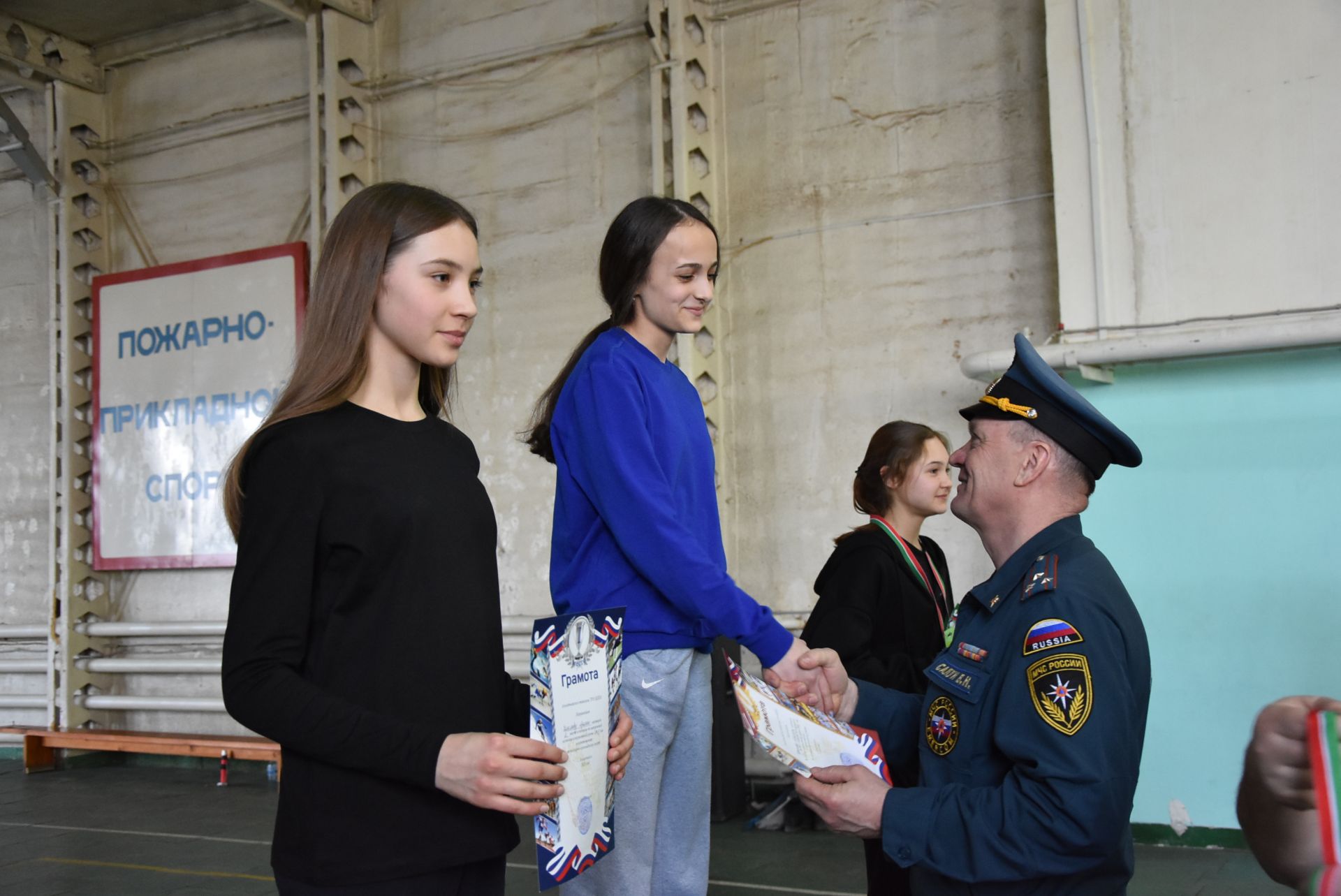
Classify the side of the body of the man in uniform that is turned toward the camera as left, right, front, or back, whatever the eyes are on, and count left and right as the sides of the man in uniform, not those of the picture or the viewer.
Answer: left

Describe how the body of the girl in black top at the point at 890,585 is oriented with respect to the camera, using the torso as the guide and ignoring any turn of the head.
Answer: to the viewer's right

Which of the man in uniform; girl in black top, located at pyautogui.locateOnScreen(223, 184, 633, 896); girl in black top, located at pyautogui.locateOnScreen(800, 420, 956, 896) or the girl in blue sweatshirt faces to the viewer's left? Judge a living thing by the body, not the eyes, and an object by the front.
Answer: the man in uniform

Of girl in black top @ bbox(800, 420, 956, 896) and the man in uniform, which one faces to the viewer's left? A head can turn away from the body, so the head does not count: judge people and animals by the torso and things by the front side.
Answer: the man in uniform

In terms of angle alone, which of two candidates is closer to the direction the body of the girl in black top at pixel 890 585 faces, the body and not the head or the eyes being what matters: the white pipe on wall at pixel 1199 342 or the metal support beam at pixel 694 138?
the white pipe on wall

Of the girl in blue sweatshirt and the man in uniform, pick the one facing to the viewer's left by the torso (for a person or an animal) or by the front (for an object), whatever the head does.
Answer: the man in uniform

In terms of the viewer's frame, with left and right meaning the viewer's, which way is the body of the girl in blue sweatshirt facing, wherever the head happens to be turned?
facing to the right of the viewer

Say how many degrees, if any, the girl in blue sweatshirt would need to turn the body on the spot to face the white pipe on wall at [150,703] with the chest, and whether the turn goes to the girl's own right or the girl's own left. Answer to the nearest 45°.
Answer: approximately 135° to the girl's own left

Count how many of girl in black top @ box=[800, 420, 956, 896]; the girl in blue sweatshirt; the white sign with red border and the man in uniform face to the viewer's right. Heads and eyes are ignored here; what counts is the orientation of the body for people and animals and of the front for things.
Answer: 2

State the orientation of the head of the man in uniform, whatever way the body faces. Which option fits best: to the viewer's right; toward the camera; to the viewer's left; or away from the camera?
to the viewer's left

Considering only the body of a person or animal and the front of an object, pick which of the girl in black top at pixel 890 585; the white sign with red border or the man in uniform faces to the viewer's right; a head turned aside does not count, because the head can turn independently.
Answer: the girl in black top

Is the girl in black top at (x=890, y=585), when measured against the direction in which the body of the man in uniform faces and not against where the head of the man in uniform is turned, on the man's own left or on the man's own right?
on the man's own right
